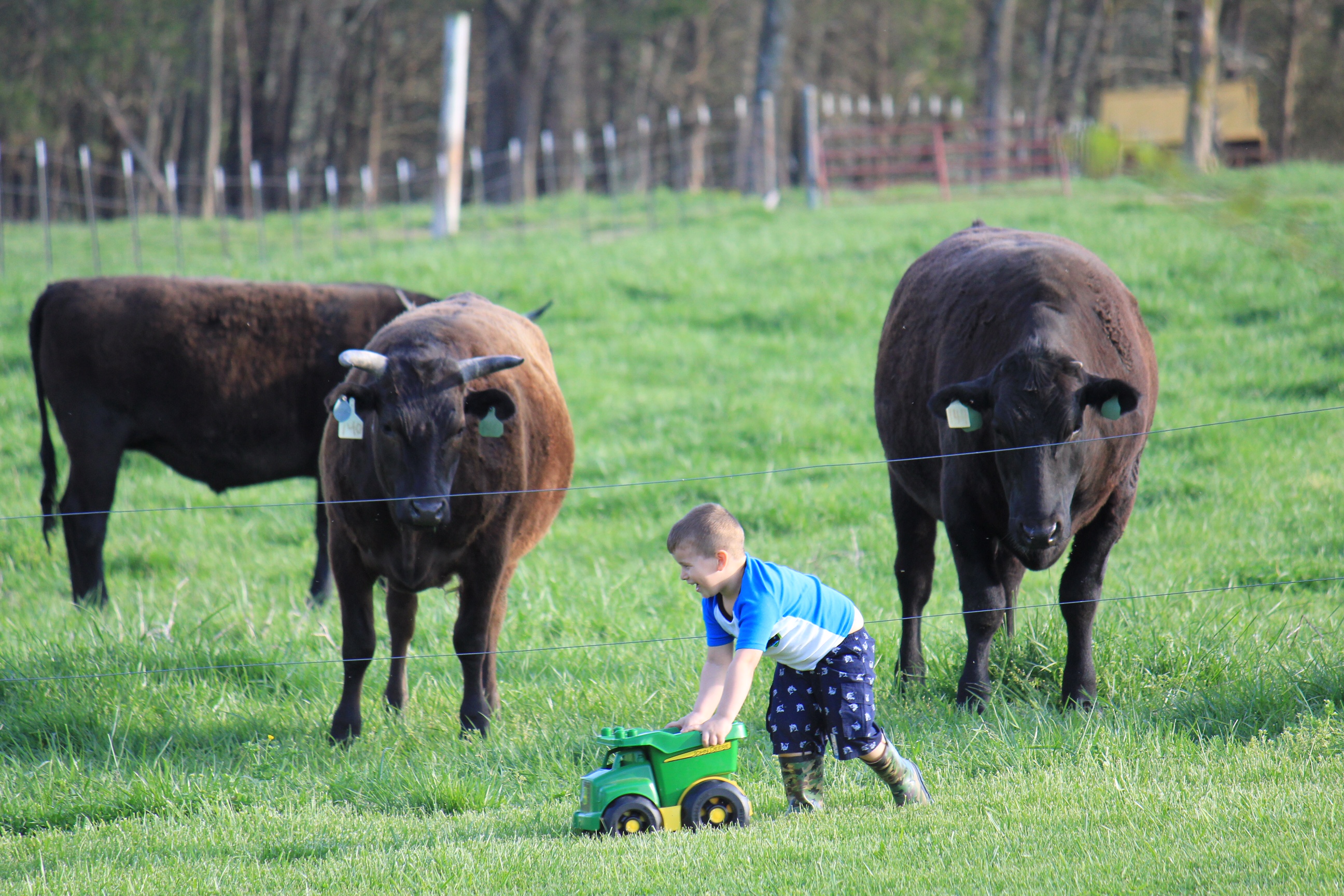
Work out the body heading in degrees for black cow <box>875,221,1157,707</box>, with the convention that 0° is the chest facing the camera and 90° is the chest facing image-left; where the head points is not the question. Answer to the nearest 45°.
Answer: approximately 0°

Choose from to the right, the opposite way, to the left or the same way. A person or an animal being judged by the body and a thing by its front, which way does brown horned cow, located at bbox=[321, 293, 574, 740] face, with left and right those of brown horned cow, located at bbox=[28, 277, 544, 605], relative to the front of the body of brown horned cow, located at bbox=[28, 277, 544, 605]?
to the right

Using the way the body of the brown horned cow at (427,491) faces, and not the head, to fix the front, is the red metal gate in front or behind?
behind

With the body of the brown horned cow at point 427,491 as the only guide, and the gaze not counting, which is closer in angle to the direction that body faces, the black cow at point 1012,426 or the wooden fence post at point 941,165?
the black cow

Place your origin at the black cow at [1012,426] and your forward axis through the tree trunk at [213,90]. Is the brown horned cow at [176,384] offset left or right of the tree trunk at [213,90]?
left

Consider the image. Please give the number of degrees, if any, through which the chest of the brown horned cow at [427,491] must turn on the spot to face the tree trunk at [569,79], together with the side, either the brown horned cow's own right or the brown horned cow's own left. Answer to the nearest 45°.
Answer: approximately 180°

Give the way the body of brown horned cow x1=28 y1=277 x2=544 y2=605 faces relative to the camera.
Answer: to the viewer's right

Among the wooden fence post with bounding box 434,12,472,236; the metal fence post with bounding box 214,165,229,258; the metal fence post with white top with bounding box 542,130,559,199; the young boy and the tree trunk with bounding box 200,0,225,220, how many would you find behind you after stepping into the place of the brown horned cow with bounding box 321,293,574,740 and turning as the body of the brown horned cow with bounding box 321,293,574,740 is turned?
4

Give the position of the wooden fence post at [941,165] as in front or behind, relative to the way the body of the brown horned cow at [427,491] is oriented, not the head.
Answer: behind
